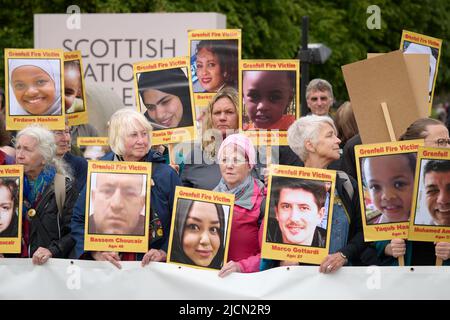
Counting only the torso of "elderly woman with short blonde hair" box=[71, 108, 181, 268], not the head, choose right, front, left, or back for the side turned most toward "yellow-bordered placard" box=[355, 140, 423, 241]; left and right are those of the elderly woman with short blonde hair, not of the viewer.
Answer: left

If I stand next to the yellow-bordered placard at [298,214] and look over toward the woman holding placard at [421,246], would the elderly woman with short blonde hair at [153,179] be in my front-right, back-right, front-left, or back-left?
back-left

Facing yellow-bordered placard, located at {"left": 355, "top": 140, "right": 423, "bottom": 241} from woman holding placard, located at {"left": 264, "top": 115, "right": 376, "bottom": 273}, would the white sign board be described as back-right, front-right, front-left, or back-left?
back-left

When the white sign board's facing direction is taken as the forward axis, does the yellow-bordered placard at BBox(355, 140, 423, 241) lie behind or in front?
in front

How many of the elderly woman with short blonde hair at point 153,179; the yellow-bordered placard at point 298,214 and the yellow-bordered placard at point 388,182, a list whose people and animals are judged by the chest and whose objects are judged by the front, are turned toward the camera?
3

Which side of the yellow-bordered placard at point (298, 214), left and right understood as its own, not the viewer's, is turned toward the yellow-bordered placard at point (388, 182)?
left

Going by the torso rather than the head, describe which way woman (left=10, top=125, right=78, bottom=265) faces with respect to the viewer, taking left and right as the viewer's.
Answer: facing the viewer and to the left of the viewer

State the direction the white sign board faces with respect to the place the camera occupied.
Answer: facing the viewer

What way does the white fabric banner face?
toward the camera

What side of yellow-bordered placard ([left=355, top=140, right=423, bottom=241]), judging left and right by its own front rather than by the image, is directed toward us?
front
